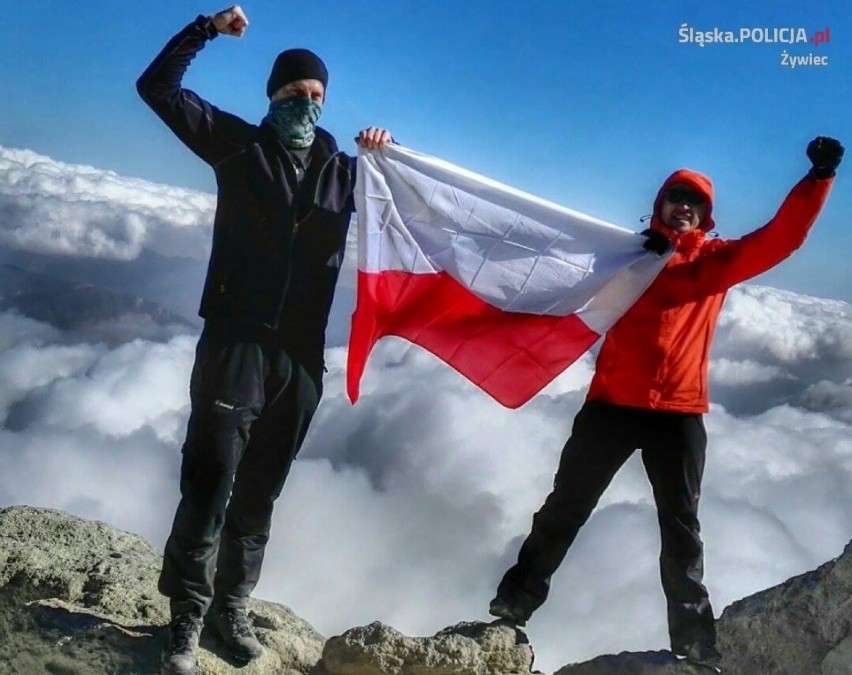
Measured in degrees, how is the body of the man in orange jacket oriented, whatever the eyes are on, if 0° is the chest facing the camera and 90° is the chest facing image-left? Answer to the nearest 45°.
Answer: approximately 0°

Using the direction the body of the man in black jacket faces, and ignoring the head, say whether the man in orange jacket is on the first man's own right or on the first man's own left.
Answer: on the first man's own left

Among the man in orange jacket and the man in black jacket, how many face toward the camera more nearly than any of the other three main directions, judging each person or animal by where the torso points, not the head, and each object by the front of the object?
2

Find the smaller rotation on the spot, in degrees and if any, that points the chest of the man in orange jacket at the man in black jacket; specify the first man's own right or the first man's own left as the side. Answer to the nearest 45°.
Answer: approximately 45° to the first man's own right

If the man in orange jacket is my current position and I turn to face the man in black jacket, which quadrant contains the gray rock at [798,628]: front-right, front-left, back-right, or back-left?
back-right
